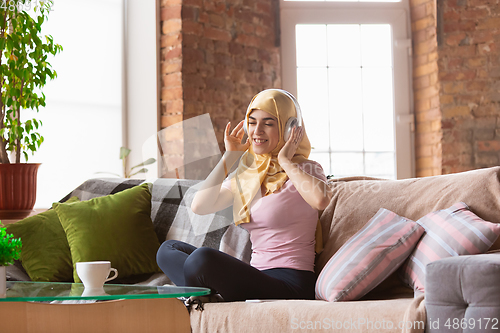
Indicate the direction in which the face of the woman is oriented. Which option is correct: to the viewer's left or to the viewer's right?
to the viewer's left

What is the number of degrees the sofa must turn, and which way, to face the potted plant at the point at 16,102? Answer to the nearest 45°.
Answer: approximately 135° to its right

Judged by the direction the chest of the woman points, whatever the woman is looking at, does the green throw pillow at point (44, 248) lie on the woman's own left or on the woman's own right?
on the woman's own right

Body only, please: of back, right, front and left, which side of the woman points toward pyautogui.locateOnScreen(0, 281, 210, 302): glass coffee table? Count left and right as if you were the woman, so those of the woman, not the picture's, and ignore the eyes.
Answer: front

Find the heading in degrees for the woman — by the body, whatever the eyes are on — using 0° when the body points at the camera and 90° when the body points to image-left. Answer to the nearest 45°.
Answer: approximately 45°

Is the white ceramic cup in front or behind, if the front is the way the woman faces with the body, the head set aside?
in front
